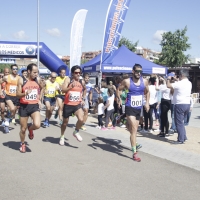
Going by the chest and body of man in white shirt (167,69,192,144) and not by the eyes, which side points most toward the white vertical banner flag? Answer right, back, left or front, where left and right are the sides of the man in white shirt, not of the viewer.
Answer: front

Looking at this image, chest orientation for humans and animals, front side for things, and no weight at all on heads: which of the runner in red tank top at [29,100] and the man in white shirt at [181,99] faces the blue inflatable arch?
the man in white shirt

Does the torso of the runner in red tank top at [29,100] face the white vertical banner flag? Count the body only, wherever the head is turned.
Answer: no

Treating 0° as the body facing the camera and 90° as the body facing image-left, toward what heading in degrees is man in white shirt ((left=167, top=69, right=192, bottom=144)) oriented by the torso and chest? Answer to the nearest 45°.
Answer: approximately 135°

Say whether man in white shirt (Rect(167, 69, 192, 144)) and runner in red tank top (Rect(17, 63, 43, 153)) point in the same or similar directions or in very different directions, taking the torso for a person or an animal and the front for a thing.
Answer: very different directions

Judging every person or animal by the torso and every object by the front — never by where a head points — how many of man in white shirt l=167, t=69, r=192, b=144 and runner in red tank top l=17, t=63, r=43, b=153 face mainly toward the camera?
1

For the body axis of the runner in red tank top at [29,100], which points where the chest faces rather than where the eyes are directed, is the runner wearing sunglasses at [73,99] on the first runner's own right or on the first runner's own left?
on the first runner's own left

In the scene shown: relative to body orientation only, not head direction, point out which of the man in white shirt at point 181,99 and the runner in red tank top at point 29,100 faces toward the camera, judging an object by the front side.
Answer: the runner in red tank top

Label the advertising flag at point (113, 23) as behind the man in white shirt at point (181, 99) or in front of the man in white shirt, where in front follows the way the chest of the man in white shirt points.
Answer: in front

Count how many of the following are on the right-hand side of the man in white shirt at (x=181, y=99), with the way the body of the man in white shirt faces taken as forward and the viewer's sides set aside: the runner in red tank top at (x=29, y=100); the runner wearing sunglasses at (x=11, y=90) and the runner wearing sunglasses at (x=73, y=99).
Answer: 0

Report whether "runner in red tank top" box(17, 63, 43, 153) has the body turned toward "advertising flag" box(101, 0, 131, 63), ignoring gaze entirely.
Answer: no

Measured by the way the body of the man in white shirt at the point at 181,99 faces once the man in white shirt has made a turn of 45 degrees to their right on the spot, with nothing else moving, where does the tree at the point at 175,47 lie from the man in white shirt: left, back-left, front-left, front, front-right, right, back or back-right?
front

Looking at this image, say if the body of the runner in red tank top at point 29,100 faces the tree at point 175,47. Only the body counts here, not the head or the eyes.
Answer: no

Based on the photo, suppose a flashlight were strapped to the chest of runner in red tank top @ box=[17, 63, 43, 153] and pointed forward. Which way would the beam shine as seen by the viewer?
toward the camera

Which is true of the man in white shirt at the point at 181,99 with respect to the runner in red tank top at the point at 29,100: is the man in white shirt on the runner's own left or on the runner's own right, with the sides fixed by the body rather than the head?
on the runner's own left
